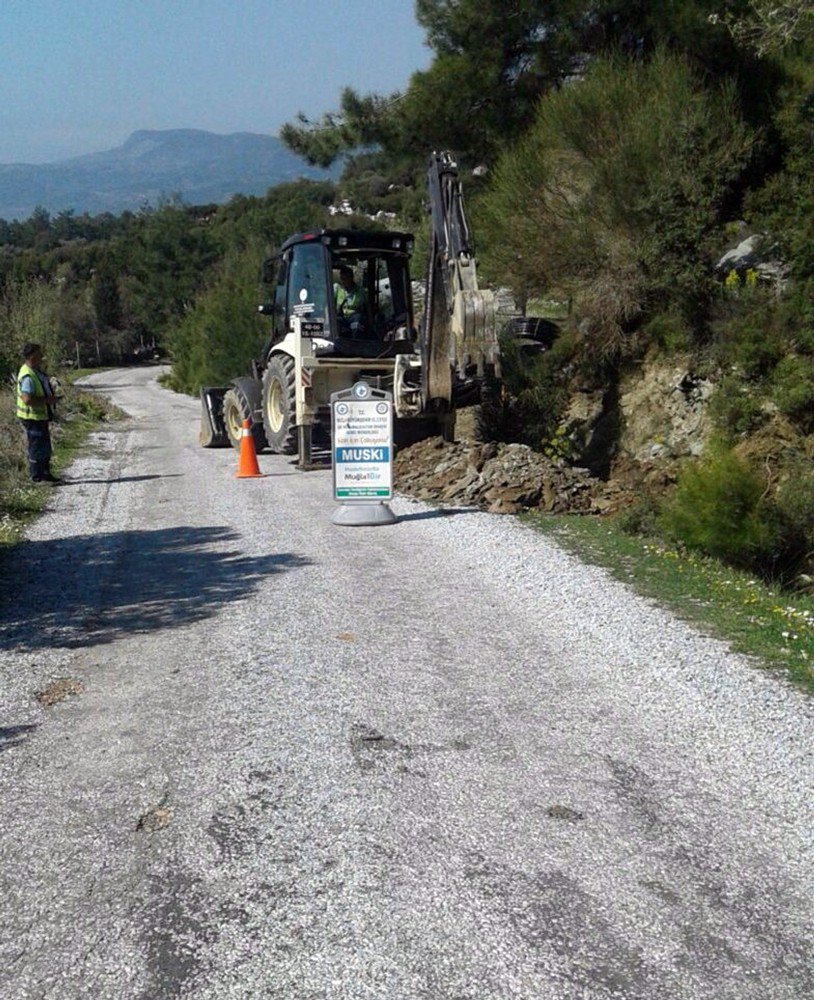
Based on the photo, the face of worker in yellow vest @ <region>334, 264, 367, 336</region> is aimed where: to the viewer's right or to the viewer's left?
to the viewer's right

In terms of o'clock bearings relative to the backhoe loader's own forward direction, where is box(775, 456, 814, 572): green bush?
The green bush is roughly at 6 o'clock from the backhoe loader.

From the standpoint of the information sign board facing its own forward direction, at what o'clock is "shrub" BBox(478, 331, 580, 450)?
The shrub is roughly at 7 o'clock from the information sign board.

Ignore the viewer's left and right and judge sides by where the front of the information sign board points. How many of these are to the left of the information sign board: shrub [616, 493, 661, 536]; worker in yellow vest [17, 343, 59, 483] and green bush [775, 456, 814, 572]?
2

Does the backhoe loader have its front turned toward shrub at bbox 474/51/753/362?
no

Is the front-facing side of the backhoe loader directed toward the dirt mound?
no

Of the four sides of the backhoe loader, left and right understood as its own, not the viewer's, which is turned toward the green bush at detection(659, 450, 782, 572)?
back

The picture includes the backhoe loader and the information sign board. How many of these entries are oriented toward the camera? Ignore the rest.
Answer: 1

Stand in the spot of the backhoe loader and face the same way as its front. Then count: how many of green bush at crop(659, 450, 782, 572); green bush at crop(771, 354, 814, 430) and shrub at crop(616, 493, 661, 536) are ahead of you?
0

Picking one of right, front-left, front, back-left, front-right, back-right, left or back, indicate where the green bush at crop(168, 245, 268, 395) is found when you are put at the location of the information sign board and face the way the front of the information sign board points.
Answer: back

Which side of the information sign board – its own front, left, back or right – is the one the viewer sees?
front

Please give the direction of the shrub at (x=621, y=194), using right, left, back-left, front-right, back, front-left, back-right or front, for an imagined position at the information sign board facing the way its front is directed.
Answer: back-left

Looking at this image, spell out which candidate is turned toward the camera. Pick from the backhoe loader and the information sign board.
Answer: the information sign board

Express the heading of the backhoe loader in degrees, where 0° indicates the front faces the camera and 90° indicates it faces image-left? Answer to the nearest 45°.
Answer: approximately 135°

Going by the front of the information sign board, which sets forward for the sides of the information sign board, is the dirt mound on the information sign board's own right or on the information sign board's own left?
on the information sign board's own left

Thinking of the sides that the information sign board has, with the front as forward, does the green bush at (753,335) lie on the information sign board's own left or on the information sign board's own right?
on the information sign board's own left

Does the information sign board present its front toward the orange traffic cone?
no

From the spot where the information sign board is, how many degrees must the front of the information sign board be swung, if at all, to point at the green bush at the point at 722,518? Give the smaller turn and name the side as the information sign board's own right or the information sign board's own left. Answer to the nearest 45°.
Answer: approximately 90° to the information sign board's own left

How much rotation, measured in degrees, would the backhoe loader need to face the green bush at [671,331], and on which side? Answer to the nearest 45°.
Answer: approximately 135° to its right
